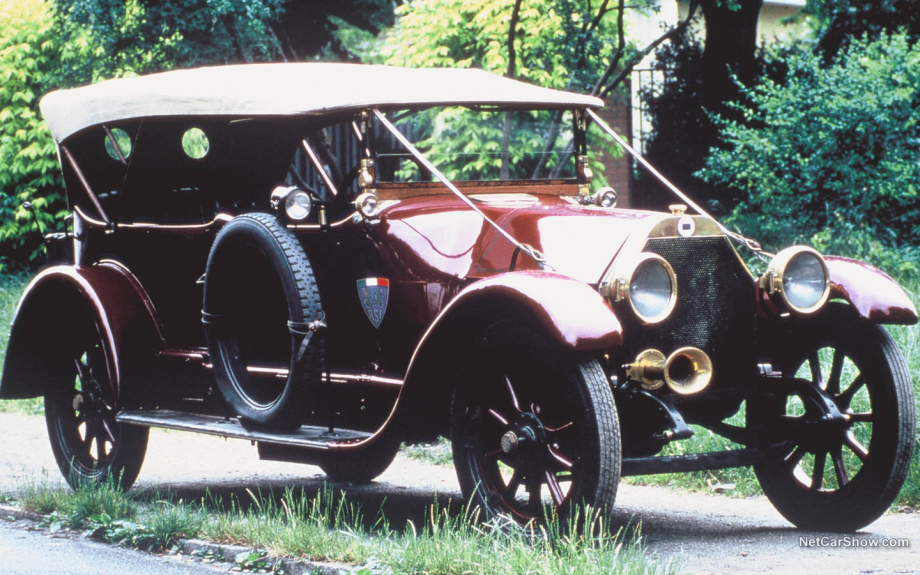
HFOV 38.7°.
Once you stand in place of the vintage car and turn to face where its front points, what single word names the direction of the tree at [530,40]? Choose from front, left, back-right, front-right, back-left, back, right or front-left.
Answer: back-left

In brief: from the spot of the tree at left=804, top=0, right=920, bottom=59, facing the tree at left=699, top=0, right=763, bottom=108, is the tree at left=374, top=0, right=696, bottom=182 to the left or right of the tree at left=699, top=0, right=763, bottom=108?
left

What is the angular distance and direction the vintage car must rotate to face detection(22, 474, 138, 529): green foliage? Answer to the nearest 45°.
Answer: approximately 135° to its right

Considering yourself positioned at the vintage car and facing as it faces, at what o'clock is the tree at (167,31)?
The tree is roughly at 7 o'clock from the vintage car.

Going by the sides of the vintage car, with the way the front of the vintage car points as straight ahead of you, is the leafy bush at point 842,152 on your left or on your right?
on your left

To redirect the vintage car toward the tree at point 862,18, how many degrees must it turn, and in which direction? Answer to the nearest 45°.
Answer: approximately 90° to its left
